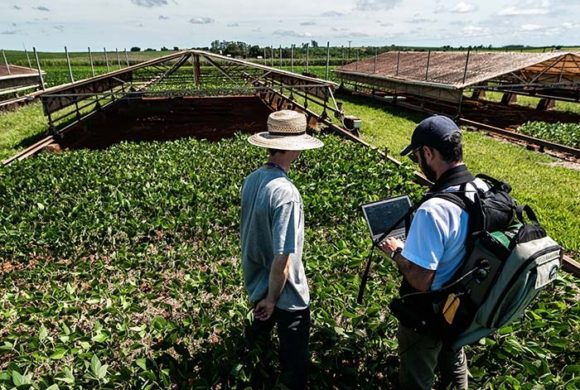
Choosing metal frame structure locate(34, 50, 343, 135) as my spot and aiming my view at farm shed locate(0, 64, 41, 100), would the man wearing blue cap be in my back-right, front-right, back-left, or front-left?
back-left

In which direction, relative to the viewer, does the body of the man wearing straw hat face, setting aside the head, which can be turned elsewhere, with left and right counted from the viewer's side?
facing away from the viewer and to the right of the viewer

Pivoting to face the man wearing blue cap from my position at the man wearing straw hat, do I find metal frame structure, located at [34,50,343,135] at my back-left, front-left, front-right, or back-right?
back-left

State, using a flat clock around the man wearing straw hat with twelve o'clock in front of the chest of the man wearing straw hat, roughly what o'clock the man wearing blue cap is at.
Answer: The man wearing blue cap is roughly at 2 o'clock from the man wearing straw hat.

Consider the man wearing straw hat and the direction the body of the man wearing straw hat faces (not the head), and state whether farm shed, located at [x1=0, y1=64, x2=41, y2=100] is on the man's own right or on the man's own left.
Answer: on the man's own left

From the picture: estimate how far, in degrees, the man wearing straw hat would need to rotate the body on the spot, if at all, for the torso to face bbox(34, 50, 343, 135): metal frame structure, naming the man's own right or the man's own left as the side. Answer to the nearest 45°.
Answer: approximately 45° to the man's own left

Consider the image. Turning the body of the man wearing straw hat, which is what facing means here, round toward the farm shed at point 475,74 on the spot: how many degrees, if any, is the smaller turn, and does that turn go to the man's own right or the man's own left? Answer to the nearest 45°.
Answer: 0° — they already face it
